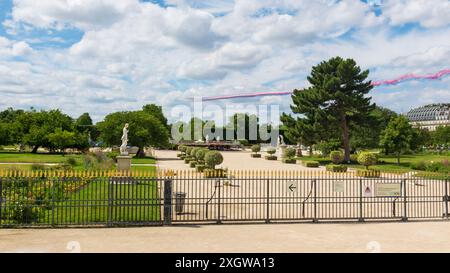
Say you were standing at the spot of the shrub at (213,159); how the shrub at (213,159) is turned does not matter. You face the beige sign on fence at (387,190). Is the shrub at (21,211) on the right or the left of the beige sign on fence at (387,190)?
right

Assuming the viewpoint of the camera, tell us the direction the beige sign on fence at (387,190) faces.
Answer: facing the viewer

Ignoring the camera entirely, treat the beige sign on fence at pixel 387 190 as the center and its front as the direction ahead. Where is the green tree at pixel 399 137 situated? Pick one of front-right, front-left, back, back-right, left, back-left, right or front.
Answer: back

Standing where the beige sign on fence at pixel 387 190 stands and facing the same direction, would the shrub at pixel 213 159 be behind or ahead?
behind

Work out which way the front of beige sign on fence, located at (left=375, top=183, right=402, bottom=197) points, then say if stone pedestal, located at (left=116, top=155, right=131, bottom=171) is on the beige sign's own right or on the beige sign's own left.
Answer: on the beige sign's own right

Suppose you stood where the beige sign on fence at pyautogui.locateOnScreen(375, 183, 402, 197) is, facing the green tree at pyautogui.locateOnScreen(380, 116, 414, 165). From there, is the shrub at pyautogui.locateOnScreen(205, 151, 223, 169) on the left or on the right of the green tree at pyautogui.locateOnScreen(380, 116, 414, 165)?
left

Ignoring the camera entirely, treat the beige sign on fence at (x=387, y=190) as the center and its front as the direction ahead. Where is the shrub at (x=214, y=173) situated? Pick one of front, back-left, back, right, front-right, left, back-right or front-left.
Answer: back-right

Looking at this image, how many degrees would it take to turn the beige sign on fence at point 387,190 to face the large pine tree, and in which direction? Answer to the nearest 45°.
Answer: approximately 180°

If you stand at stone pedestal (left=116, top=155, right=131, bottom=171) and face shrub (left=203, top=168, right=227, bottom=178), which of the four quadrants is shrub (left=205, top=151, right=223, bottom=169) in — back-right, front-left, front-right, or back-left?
front-left

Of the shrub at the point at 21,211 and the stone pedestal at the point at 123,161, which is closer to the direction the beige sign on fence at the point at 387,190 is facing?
the shrub

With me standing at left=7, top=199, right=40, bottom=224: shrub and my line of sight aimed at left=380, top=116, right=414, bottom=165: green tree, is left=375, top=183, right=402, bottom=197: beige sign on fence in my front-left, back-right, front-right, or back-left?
front-right

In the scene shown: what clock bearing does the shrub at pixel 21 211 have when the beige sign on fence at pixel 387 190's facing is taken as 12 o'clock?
The shrub is roughly at 2 o'clock from the beige sign on fence.

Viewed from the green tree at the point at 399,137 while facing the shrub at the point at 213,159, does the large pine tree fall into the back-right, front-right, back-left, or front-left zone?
front-right

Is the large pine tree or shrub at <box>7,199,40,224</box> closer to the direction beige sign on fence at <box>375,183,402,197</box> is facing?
the shrub
